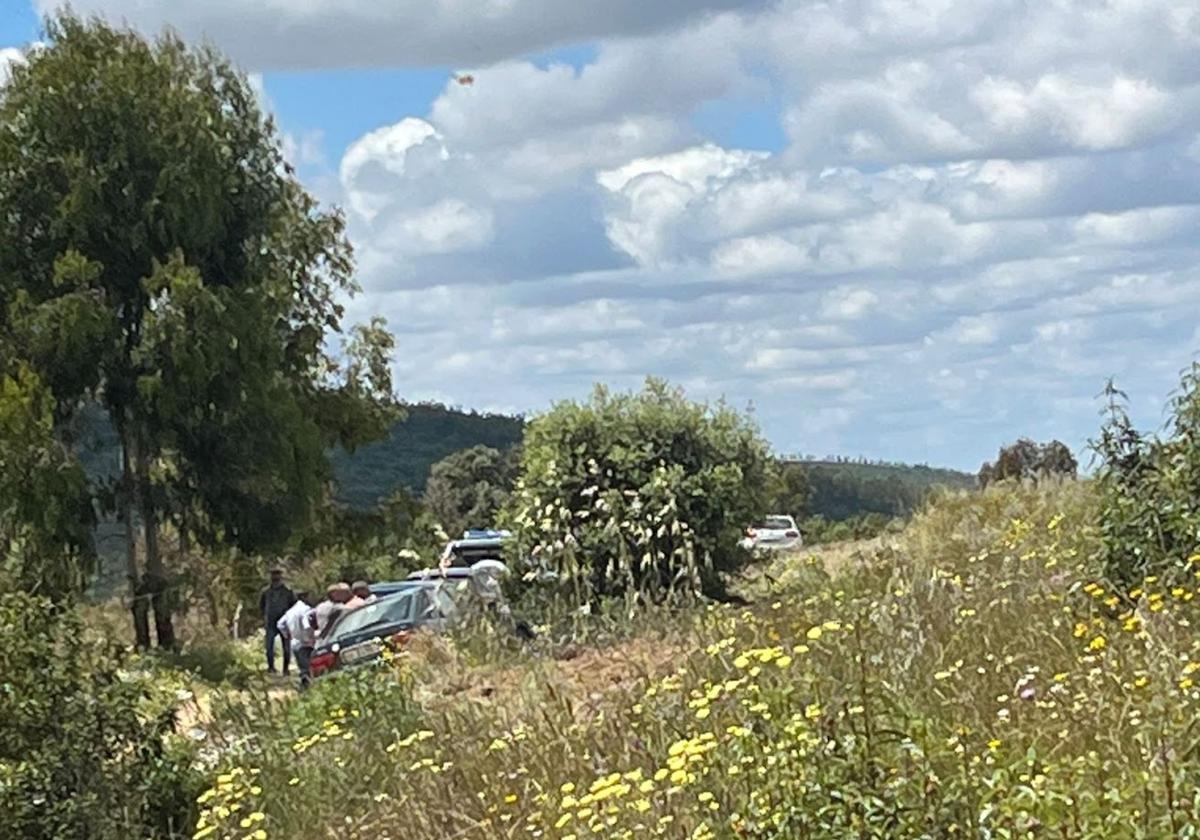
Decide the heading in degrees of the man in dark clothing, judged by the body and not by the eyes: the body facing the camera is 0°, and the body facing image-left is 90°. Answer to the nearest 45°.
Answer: approximately 0°

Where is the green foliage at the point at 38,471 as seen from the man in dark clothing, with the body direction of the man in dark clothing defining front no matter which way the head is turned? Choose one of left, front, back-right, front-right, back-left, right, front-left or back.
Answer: back-right

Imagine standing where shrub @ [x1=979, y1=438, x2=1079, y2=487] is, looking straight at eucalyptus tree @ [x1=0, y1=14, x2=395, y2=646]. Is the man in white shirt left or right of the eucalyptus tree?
left

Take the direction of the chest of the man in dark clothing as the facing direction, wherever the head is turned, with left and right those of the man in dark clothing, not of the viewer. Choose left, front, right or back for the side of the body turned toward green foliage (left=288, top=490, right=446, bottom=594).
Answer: back

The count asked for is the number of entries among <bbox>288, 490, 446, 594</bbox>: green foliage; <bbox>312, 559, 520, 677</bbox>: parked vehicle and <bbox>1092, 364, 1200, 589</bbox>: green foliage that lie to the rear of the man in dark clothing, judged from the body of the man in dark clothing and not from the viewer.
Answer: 1
